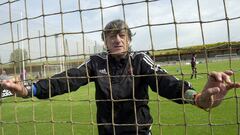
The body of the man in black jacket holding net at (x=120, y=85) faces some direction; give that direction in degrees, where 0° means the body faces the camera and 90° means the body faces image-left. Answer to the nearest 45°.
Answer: approximately 0°
